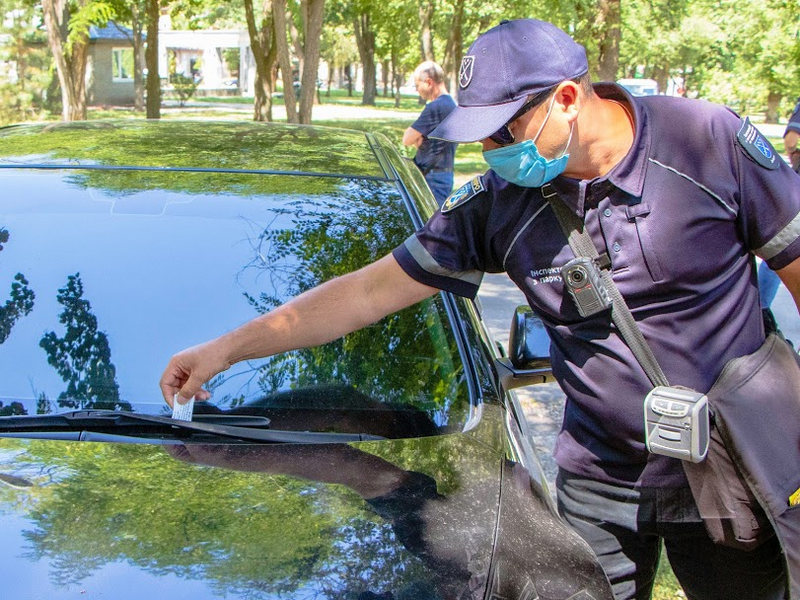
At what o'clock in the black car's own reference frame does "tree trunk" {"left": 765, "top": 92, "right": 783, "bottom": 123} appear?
The tree trunk is roughly at 7 o'clock from the black car.

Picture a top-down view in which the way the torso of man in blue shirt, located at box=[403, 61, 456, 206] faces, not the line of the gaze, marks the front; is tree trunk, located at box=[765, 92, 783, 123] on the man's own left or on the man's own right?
on the man's own right

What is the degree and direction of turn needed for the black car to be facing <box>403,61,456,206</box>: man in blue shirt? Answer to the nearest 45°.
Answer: approximately 180°

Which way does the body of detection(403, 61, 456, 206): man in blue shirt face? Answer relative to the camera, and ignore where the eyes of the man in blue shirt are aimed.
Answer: to the viewer's left

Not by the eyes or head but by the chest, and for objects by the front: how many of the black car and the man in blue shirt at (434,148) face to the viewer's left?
1

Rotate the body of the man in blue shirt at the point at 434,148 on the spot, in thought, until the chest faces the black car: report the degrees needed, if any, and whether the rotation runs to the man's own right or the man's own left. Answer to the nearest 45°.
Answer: approximately 90° to the man's own left

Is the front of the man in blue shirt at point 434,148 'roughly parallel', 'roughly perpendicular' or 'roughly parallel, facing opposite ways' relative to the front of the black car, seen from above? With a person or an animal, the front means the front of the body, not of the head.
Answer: roughly perpendicular

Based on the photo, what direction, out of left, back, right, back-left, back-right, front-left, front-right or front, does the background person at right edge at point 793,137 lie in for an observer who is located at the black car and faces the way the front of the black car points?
back-left

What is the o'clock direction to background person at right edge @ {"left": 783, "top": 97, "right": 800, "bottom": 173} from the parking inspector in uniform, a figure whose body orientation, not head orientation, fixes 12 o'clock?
The background person at right edge is roughly at 5 o'clock from the parking inspector in uniform.

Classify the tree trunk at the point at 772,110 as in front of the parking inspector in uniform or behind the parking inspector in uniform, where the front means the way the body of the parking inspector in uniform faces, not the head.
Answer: behind
